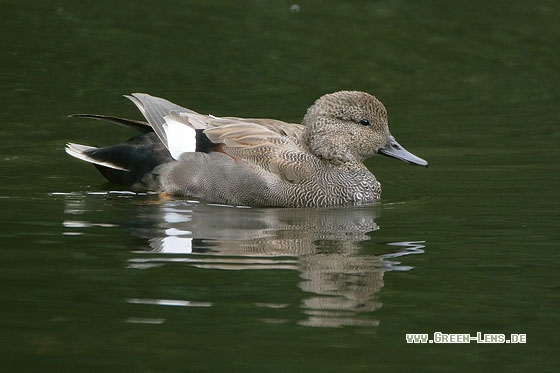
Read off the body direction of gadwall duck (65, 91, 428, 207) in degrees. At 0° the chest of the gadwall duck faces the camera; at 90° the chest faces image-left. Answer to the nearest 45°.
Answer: approximately 270°
